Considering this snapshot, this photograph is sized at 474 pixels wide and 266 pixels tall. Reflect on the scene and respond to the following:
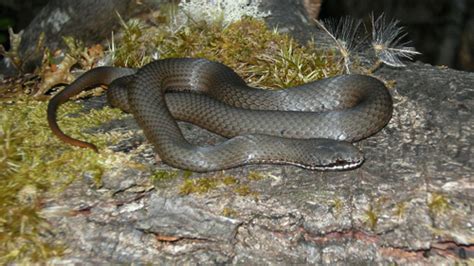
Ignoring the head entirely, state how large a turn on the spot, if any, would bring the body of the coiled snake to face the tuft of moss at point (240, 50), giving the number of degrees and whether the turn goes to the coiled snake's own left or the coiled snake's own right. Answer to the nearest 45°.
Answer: approximately 90° to the coiled snake's own left

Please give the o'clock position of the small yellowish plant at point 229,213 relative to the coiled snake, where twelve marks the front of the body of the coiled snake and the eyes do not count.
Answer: The small yellowish plant is roughly at 3 o'clock from the coiled snake.

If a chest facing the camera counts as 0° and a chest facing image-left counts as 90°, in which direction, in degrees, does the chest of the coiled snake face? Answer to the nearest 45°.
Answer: approximately 270°
